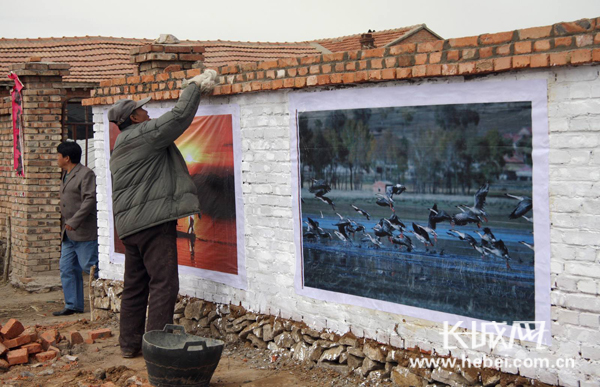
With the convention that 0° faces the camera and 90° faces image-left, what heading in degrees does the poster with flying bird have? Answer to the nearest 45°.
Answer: approximately 45°

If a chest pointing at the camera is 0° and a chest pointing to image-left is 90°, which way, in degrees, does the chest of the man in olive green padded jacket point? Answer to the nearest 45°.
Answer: approximately 225°
